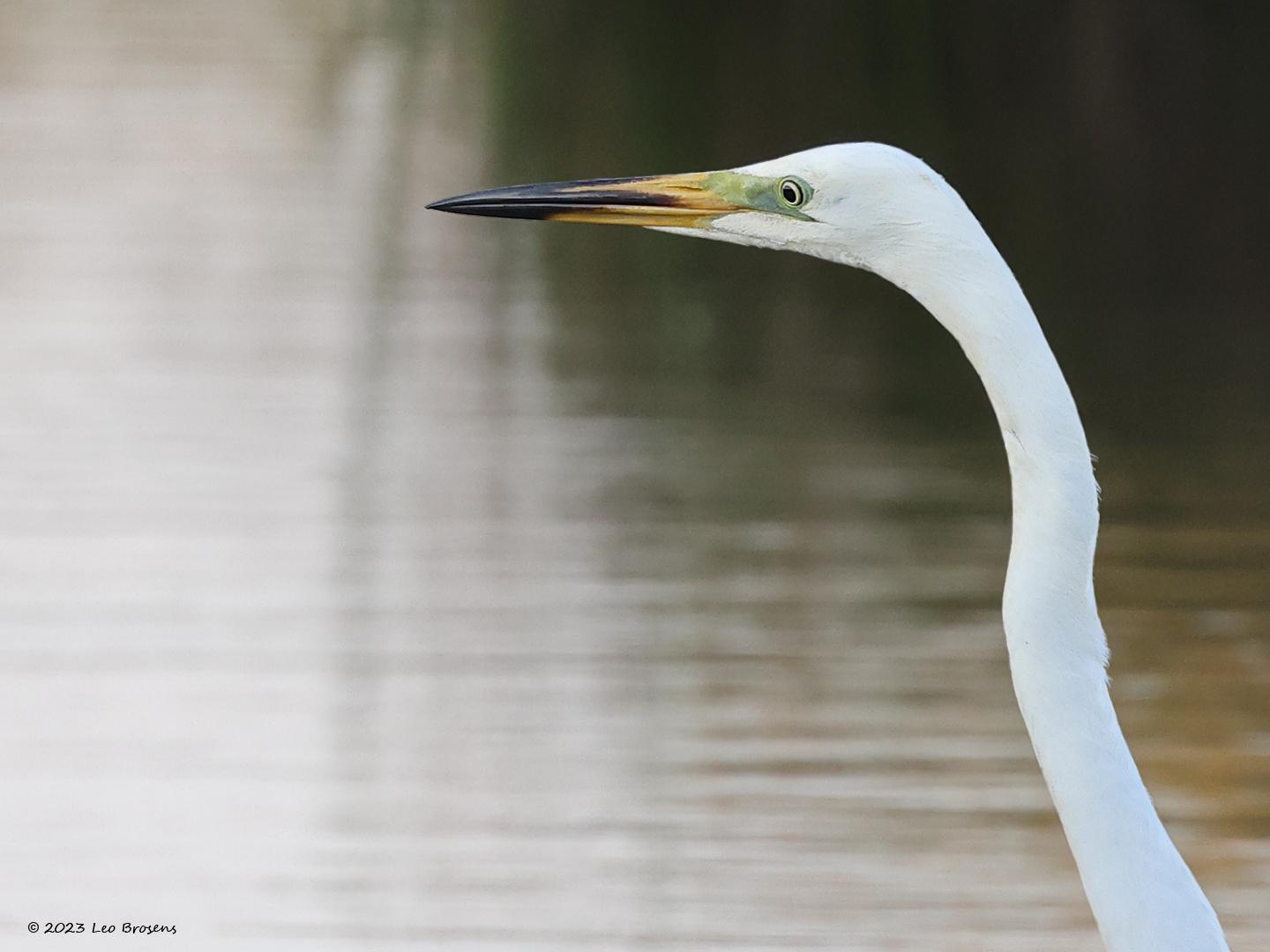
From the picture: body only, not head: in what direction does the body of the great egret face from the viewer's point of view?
to the viewer's left
